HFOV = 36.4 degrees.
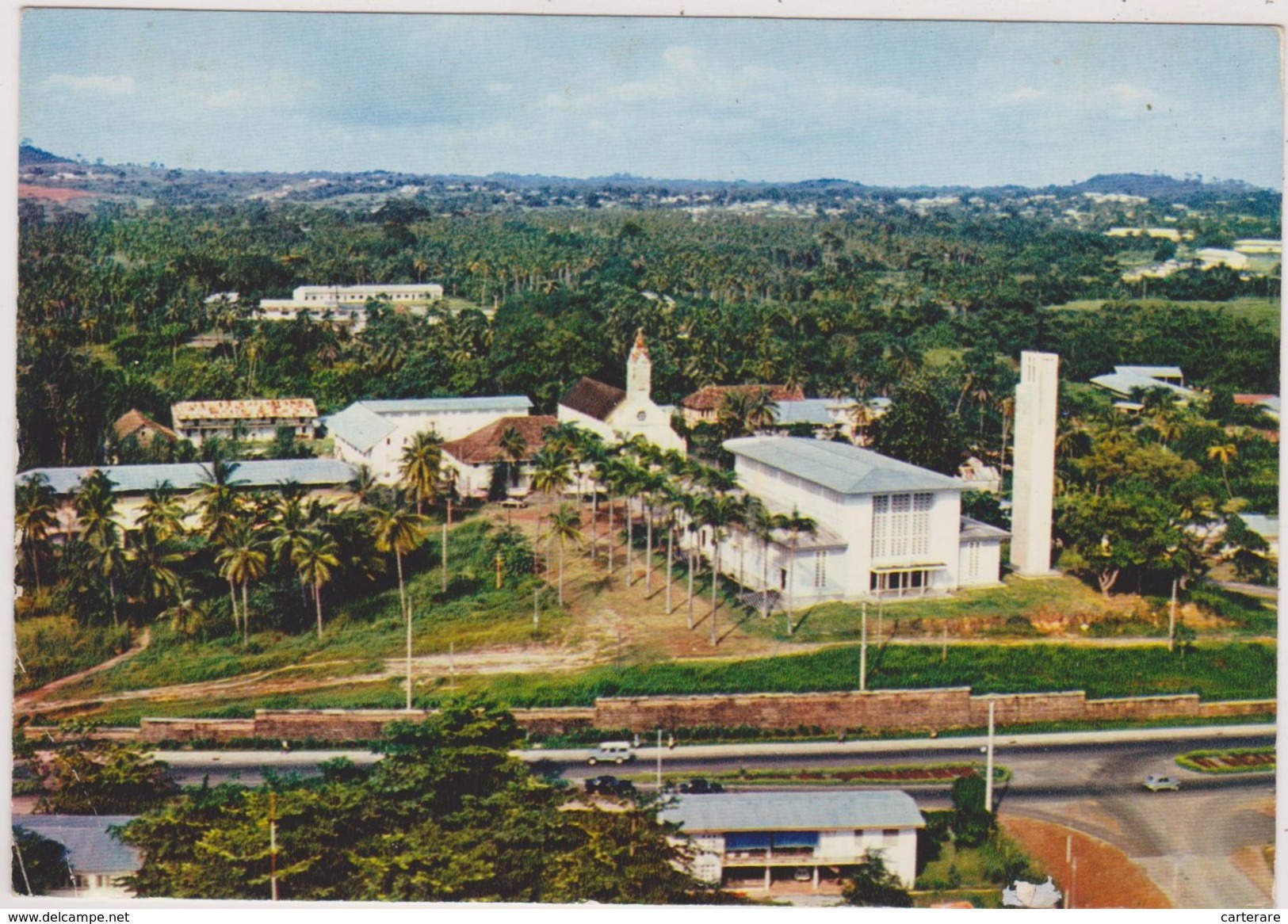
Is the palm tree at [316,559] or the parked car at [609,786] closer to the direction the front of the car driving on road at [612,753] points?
the palm tree

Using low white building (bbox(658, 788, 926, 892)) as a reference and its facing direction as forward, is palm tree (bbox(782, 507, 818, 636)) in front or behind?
behind

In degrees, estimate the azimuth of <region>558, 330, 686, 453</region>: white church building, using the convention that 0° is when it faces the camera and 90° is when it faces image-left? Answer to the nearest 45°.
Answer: approximately 315°

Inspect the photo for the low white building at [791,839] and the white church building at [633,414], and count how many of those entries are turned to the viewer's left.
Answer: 0

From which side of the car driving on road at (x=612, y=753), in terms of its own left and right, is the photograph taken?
left

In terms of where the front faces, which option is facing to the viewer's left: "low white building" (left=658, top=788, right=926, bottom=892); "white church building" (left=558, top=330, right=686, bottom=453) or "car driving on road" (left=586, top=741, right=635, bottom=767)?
the car driving on road

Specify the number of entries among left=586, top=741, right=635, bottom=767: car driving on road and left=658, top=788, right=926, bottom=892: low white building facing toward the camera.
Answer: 1

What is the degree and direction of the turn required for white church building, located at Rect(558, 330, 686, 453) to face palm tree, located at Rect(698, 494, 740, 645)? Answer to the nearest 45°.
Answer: approximately 45° to its right

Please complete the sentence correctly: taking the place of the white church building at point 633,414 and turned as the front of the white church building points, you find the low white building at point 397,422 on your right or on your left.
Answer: on your right

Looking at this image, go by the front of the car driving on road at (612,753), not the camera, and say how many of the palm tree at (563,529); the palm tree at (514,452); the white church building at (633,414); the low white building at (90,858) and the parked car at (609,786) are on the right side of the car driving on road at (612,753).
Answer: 3

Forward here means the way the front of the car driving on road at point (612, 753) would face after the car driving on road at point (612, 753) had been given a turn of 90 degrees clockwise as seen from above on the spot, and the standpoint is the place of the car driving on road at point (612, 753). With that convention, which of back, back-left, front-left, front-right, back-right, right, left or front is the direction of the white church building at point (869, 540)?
front-right

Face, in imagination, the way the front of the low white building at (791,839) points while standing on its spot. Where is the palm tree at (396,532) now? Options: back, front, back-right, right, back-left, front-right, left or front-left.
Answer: back-right
